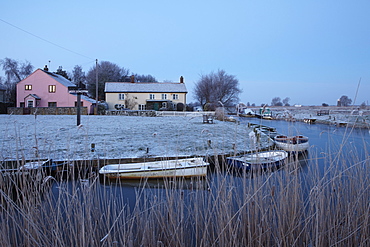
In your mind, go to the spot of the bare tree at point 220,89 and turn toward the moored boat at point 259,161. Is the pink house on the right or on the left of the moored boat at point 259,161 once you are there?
right

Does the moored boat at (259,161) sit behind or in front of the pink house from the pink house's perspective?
in front

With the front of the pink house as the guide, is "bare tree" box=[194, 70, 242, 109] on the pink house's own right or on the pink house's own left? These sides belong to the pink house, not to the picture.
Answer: on the pink house's own left

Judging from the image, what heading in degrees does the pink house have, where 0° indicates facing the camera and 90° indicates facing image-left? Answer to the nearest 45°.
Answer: approximately 0°

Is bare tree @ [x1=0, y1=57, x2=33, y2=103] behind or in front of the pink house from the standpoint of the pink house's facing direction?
behind

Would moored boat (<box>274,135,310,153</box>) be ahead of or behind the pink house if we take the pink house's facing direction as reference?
ahead

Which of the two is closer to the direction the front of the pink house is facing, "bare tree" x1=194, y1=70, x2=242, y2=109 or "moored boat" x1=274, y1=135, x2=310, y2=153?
the moored boat
